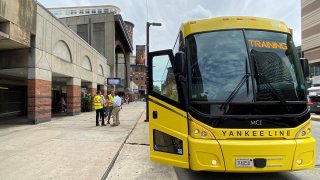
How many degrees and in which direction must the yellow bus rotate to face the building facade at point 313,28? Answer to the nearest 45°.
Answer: approximately 180°

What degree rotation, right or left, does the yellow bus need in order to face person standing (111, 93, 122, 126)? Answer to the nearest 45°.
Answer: approximately 135° to its right

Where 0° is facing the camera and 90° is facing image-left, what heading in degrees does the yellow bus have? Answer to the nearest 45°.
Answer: approximately 0°

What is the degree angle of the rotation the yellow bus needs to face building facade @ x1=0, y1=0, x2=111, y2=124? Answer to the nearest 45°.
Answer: approximately 135° to its right
